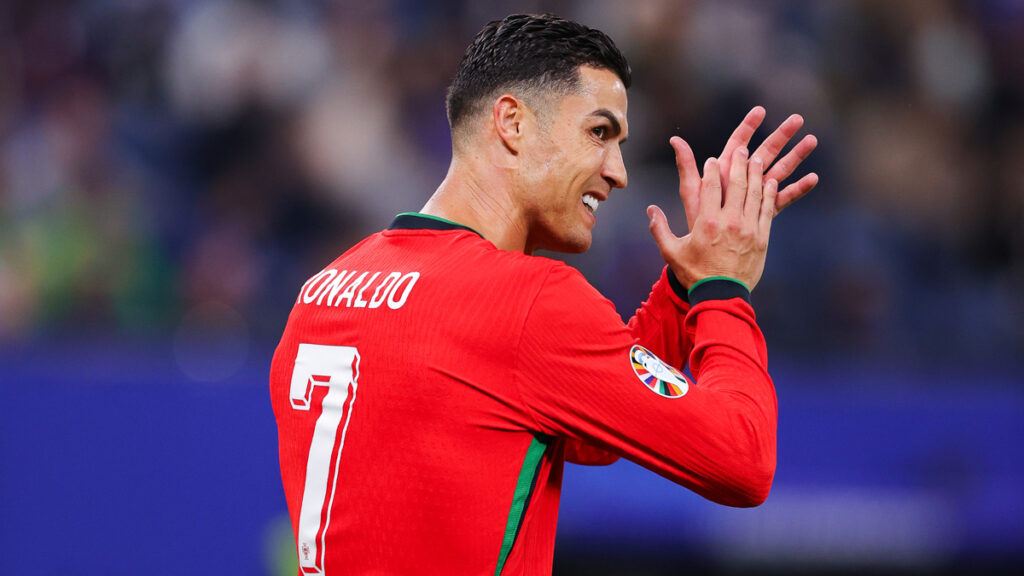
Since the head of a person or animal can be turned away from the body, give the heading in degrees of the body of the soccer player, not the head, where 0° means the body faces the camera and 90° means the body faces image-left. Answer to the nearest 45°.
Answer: approximately 225°

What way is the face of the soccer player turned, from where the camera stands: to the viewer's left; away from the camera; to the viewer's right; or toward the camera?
to the viewer's right
